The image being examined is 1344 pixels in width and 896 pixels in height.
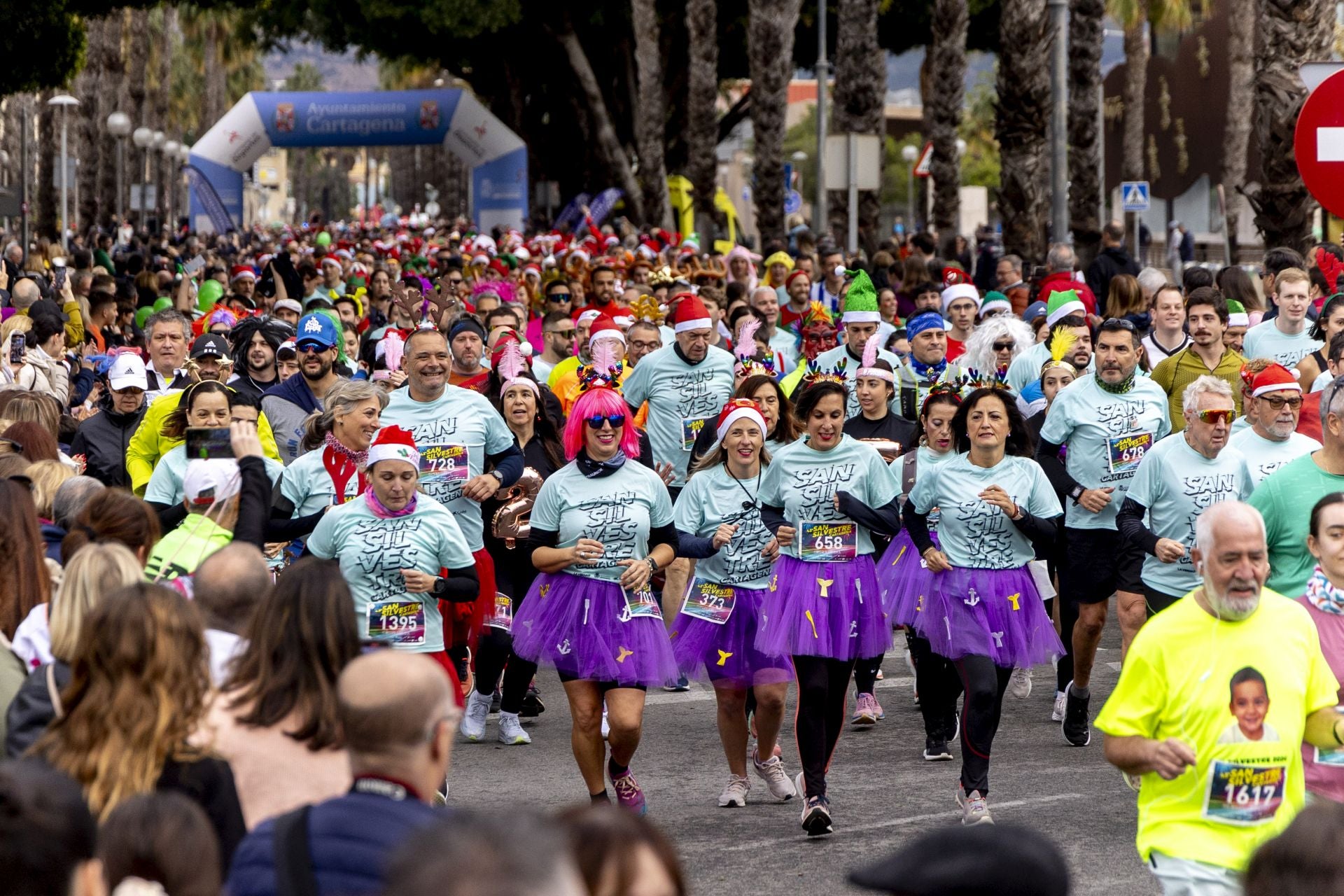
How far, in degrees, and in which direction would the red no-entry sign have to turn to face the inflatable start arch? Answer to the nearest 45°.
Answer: approximately 135° to its right

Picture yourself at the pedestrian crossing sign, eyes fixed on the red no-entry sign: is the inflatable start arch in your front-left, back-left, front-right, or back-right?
back-right

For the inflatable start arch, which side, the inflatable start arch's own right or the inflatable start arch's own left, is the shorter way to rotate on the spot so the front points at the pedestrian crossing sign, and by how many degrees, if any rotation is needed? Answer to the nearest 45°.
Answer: approximately 45° to the inflatable start arch's own left

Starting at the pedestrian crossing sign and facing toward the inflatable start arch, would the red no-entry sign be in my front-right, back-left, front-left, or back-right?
back-left

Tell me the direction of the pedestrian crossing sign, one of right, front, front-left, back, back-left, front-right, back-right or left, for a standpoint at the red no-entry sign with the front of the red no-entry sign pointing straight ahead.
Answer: back

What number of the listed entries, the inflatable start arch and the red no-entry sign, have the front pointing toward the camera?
2

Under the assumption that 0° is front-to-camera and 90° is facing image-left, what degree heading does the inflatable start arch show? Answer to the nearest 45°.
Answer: approximately 0°

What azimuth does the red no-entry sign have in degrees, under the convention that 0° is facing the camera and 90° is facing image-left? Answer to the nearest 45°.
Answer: approximately 0°
